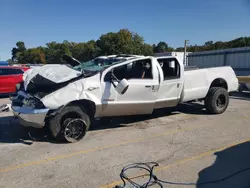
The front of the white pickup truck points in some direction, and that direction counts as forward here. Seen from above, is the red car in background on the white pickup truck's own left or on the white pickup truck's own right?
on the white pickup truck's own right

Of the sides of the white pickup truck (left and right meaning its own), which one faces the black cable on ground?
left

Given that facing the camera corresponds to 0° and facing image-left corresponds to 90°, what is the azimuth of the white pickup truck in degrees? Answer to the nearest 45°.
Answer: approximately 45°

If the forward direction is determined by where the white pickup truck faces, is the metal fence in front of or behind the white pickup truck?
behind

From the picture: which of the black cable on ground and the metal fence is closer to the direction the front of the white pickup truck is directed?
the black cable on ground
